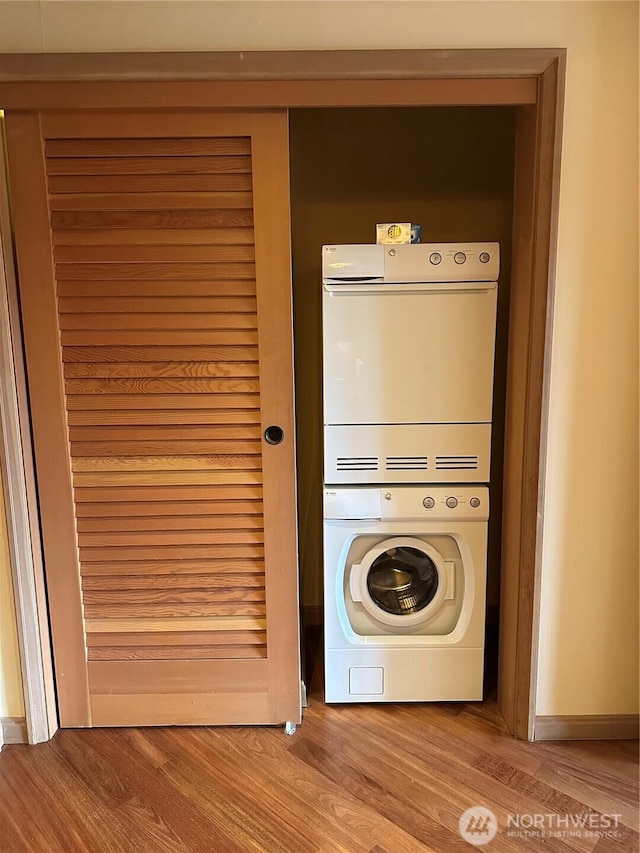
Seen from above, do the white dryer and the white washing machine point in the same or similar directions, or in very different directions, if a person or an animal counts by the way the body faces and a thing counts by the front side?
same or similar directions

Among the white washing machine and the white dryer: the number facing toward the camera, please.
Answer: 2

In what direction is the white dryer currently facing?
toward the camera

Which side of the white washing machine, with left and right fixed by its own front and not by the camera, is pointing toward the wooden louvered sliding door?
right

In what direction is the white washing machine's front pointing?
toward the camera

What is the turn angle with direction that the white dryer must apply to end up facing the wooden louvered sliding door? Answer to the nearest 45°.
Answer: approximately 90° to its right
